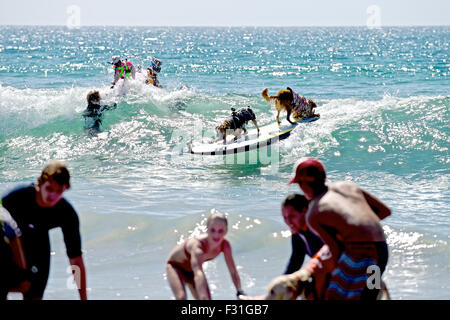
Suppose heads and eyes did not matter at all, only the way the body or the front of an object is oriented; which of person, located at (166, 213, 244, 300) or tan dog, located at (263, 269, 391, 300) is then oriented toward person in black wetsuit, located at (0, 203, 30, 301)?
the tan dog

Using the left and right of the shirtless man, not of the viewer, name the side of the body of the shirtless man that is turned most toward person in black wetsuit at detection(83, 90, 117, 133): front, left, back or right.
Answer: front

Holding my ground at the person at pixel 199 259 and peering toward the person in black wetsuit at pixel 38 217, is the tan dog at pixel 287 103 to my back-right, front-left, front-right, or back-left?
back-right

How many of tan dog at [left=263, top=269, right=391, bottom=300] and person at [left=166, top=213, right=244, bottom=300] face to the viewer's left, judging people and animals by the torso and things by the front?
1

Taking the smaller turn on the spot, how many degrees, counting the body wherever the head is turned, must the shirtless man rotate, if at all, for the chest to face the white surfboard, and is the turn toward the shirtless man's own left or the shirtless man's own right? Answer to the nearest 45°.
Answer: approximately 45° to the shirtless man's own right

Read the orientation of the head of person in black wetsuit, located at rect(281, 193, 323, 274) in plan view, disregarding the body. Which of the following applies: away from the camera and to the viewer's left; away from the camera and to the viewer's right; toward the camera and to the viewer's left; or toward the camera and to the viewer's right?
toward the camera and to the viewer's left

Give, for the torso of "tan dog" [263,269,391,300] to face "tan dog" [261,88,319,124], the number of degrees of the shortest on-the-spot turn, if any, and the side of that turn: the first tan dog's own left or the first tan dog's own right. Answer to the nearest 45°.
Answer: approximately 90° to the first tan dog's own right

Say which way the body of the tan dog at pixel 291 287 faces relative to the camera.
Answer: to the viewer's left

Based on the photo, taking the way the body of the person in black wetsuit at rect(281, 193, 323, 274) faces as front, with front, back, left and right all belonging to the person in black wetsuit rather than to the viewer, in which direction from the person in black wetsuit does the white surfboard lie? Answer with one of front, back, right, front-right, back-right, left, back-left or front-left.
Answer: back-right

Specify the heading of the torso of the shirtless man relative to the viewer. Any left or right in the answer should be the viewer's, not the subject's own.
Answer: facing away from the viewer and to the left of the viewer

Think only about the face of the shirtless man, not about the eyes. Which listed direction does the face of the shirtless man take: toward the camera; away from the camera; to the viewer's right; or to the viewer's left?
to the viewer's left
